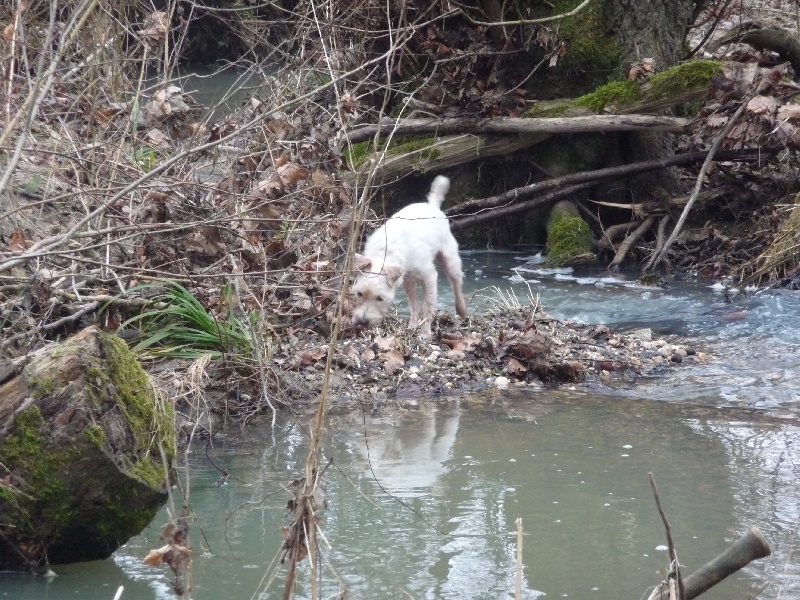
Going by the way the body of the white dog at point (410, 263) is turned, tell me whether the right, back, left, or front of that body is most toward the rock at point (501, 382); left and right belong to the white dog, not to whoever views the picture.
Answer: left

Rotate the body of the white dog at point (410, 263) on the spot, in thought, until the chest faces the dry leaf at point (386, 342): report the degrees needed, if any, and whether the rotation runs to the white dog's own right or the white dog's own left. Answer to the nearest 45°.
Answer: approximately 45° to the white dog's own left

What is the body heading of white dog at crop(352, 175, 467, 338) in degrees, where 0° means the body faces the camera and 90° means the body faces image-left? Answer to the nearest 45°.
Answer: approximately 45°

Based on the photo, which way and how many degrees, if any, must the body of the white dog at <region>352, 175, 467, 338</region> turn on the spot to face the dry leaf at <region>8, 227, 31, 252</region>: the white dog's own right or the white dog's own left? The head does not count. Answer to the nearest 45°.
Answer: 0° — it already faces it

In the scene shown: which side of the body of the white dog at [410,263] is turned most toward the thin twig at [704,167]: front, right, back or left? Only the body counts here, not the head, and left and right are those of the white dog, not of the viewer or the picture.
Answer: back

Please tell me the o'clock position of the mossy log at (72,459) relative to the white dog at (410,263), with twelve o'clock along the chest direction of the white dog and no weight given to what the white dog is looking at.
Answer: The mossy log is roughly at 11 o'clock from the white dog.

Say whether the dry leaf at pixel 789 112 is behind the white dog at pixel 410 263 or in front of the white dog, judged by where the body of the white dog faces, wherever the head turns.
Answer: behind

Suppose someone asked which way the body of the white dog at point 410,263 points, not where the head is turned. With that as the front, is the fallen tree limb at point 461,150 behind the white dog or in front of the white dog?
behind

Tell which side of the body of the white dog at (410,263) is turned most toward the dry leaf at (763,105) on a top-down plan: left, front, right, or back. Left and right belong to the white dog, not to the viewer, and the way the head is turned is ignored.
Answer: back

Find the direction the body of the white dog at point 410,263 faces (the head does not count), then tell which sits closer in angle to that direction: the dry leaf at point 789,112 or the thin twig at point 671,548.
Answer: the thin twig
